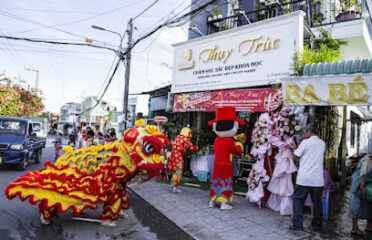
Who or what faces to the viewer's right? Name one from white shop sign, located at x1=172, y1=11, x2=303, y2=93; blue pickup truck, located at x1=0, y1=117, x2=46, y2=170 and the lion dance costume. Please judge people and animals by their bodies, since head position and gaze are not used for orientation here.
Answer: the lion dance costume

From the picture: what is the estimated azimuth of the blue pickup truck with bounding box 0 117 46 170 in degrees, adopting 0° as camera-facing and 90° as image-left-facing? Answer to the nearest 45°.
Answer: approximately 45°

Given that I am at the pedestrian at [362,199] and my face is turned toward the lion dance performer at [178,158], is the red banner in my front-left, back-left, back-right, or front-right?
front-right

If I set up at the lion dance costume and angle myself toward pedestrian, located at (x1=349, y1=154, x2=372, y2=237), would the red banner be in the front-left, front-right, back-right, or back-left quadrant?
front-left

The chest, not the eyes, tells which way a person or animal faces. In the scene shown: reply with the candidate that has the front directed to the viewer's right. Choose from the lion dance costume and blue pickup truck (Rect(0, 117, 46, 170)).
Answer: the lion dance costume

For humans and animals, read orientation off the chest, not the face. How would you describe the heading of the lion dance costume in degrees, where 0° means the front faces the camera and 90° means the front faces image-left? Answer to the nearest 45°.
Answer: approximately 270°

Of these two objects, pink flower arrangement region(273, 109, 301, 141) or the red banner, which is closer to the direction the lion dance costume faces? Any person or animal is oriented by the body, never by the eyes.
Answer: the pink flower arrangement
